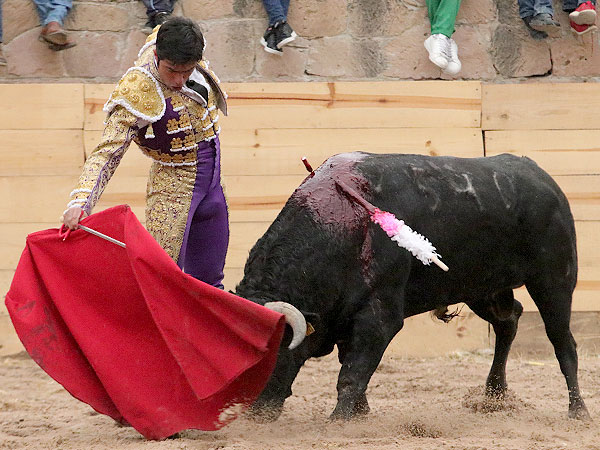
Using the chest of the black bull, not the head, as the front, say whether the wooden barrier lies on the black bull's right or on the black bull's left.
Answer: on the black bull's right

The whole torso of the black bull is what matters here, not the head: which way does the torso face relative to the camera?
to the viewer's left
